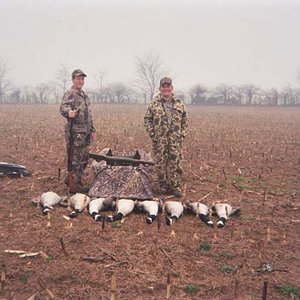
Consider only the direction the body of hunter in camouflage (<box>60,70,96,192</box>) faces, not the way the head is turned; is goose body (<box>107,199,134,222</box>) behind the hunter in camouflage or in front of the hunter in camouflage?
in front

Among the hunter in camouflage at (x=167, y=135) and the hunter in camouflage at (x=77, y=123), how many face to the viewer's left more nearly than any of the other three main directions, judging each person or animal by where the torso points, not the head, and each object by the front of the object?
0

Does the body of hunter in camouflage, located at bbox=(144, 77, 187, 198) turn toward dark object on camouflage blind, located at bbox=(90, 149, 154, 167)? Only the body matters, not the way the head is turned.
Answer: no

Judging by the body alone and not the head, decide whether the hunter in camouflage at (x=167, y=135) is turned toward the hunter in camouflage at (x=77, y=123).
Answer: no

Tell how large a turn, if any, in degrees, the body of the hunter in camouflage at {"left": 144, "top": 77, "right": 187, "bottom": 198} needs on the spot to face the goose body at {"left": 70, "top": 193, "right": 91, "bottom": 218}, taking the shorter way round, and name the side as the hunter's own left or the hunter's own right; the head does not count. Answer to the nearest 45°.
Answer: approximately 45° to the hunter's own right

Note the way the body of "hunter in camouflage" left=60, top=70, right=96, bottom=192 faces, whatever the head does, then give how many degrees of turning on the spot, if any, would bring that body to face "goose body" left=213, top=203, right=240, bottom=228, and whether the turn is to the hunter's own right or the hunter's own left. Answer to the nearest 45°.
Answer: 0° — they already face it

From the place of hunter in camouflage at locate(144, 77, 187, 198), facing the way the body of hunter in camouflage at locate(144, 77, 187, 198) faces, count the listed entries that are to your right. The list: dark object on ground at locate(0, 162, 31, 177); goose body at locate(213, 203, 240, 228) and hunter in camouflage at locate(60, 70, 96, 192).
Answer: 2

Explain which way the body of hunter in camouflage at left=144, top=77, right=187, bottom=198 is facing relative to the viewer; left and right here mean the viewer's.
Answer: facing the viewer

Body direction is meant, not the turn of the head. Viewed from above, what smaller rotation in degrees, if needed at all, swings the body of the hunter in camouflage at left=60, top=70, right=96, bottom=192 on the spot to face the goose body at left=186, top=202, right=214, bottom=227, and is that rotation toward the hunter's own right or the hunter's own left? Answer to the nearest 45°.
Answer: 0° — they already face it

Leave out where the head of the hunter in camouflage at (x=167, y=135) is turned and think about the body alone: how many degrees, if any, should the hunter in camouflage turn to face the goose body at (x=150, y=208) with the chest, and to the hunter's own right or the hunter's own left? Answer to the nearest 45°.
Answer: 0° — they already face it

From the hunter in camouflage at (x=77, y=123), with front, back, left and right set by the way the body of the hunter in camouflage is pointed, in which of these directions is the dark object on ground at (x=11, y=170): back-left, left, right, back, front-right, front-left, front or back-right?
back

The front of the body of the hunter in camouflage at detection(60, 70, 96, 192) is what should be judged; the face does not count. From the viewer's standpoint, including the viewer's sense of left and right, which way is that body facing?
facing the viewer and to the right of the viewer
